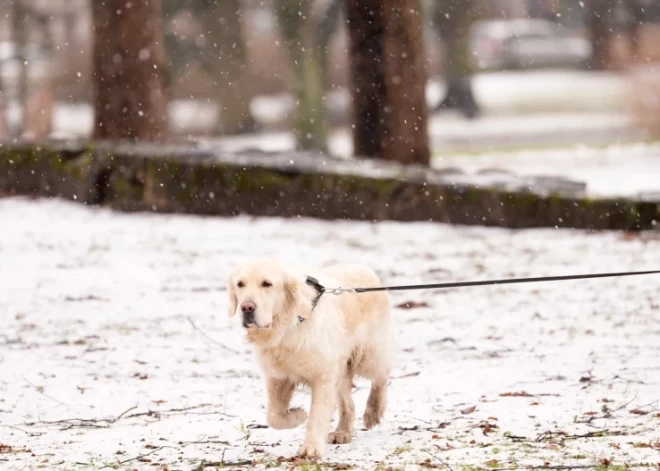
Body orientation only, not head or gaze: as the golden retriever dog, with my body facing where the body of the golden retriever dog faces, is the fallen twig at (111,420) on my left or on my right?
on my right

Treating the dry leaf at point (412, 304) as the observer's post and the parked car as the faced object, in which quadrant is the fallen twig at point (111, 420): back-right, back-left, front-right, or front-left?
back-left

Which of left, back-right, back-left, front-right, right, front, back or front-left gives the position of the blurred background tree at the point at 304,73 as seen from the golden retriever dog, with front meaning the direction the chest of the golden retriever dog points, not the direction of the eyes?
back-right

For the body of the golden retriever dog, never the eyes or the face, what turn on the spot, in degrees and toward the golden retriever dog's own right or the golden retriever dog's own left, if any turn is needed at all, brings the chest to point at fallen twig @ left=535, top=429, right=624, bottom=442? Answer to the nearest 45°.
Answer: approximately 135° to the golden retriever dog's own left

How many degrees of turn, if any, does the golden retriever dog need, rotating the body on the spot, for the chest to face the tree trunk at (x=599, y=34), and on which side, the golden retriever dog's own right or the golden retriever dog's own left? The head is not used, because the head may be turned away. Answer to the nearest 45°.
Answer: approximately 135° to the golden retriever dog's own right

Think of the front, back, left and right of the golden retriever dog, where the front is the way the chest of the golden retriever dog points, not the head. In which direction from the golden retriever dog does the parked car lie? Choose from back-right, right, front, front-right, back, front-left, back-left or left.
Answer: back-right

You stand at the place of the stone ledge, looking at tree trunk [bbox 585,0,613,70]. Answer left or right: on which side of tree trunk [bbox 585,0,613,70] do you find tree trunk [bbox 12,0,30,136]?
left

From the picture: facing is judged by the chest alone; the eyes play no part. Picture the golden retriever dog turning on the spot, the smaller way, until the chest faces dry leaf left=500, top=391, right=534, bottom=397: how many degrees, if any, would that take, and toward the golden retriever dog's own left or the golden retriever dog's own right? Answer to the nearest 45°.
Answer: approximately 180°

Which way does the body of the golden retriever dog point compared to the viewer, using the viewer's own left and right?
facing the viewer and to the left of the viewer

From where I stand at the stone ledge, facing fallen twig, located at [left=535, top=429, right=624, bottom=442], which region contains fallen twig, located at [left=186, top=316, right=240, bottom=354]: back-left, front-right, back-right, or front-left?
front-right

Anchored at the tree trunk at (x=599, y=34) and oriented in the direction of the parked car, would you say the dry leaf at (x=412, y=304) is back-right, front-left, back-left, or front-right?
front-left

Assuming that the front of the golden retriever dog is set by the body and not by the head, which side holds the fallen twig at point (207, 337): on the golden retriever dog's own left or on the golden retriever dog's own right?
on the golden retriever dog's own right
